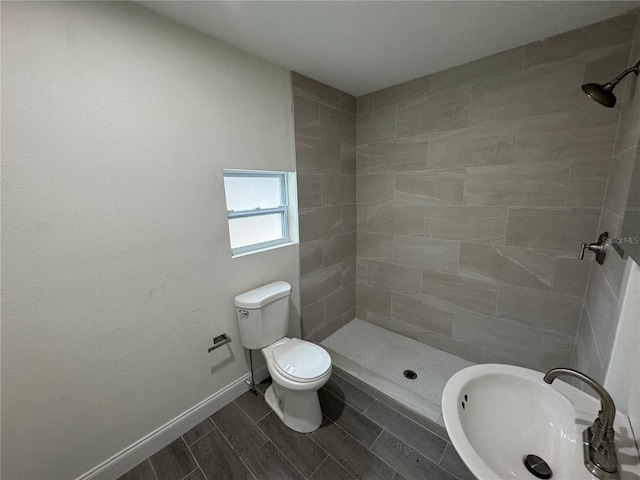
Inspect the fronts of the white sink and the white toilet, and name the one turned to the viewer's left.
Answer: the white sink

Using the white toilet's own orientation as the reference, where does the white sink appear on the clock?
The white sink is roughly at 12 o'clock from the white toilet.

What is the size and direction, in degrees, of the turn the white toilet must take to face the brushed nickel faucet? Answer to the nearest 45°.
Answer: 0° — it already faces it

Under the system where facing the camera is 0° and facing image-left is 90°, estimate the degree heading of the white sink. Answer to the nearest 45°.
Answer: approximately 90°

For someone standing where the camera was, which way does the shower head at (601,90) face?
facing to the left of the viewer

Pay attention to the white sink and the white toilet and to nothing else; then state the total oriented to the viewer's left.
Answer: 1
